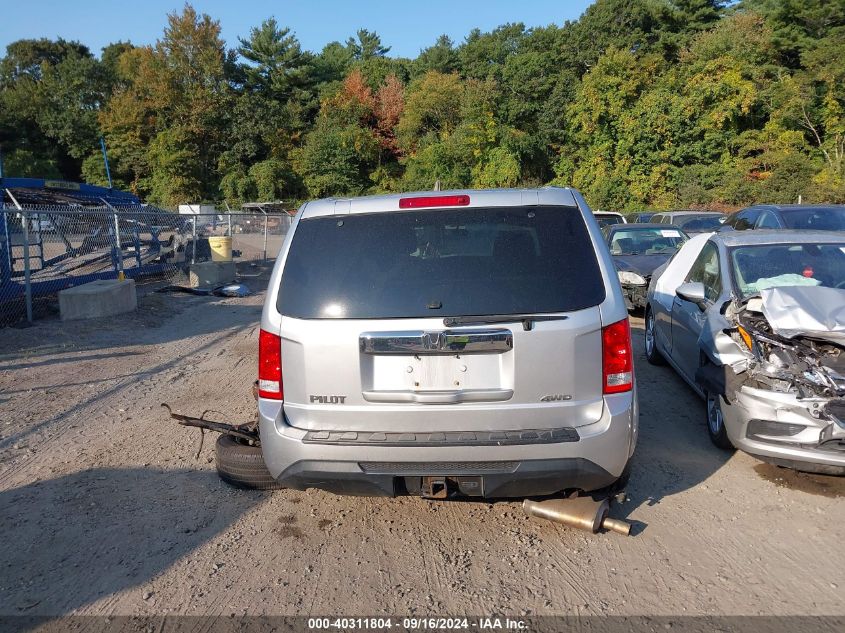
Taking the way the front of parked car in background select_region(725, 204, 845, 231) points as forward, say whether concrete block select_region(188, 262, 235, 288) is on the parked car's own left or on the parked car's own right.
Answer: on the parked car's own right

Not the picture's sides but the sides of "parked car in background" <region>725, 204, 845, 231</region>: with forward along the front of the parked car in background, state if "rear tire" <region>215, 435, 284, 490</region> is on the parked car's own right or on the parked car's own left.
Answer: on the parked car's own right

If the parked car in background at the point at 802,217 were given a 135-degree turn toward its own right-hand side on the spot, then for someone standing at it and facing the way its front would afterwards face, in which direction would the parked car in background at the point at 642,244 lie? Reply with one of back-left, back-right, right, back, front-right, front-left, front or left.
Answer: front

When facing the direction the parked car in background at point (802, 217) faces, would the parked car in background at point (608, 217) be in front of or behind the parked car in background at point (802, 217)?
behind

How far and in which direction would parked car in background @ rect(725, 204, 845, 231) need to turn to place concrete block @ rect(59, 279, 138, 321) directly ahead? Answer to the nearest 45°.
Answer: approximately 90° to its right
